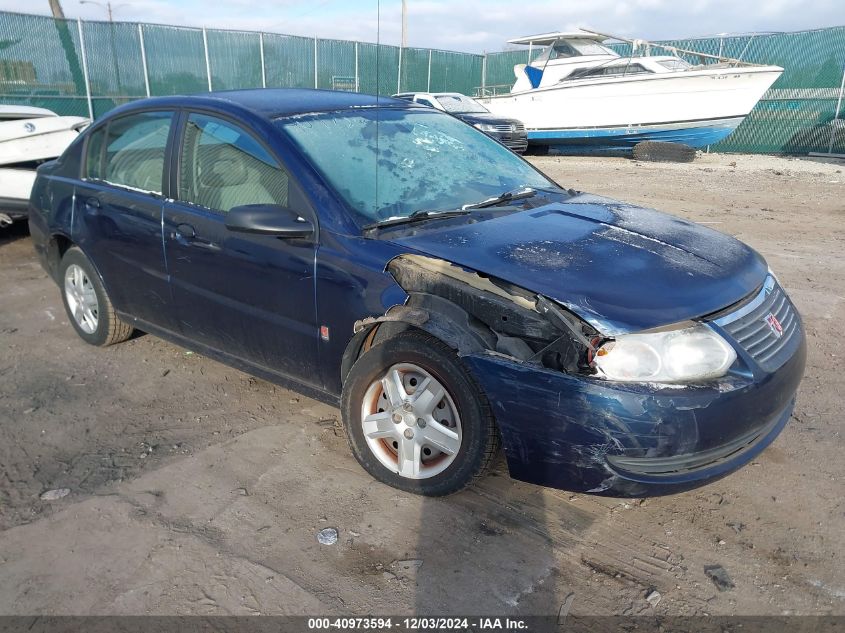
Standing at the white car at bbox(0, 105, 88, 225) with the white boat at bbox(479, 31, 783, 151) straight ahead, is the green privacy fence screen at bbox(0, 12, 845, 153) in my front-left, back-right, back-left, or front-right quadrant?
front-left

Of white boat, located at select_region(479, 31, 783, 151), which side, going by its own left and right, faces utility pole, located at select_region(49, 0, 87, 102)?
back

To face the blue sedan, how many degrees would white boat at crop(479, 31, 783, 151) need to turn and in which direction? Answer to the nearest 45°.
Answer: approximately 90° to its right

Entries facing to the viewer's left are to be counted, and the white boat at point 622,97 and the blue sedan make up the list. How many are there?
0

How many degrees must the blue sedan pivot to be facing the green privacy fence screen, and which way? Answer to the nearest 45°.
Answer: approximately 135° to its left

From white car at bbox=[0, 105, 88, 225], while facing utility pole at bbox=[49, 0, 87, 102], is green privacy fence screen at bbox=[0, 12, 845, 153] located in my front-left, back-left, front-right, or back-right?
front-right

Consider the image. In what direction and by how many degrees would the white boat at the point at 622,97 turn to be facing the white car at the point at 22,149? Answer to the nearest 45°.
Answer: approximately 135° to its right

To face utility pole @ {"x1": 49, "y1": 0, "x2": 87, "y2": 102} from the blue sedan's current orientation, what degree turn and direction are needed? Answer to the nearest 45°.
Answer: approximately 180°

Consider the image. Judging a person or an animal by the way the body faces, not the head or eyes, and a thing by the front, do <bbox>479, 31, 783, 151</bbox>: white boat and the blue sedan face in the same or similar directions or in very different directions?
same or similar directions

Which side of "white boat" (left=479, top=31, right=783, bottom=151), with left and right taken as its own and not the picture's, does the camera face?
right
